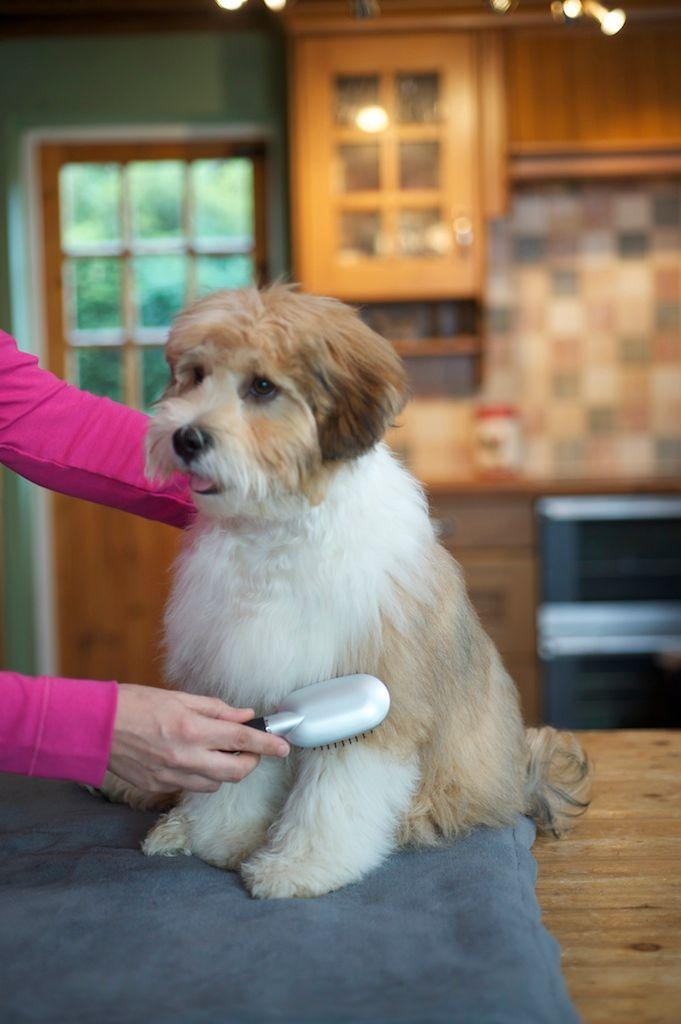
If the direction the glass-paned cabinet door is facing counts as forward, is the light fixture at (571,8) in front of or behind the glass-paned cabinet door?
in front

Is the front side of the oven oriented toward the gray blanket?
yes

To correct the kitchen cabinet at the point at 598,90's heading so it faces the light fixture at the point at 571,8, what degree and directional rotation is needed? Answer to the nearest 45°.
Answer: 0° — it already faces it

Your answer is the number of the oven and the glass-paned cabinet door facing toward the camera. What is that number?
2

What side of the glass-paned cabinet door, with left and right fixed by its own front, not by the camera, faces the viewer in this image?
front

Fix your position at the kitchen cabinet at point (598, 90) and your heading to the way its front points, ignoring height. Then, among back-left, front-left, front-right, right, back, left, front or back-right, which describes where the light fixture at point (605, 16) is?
front

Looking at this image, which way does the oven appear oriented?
toward the camera

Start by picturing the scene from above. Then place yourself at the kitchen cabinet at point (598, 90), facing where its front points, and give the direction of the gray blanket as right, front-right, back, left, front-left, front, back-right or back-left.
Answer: front

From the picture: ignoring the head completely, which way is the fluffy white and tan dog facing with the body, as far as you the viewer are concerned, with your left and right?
facing the viewer and to the left of the viewer

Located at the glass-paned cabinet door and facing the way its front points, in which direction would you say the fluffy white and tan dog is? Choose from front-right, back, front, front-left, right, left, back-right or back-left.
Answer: front

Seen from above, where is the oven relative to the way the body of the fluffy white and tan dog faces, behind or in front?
behind

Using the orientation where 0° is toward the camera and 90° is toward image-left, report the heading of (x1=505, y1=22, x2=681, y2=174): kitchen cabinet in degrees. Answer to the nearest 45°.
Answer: approximately 0°
